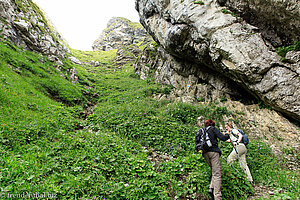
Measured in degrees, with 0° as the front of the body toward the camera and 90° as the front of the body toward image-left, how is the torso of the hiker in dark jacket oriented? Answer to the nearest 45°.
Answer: approximately 225°
